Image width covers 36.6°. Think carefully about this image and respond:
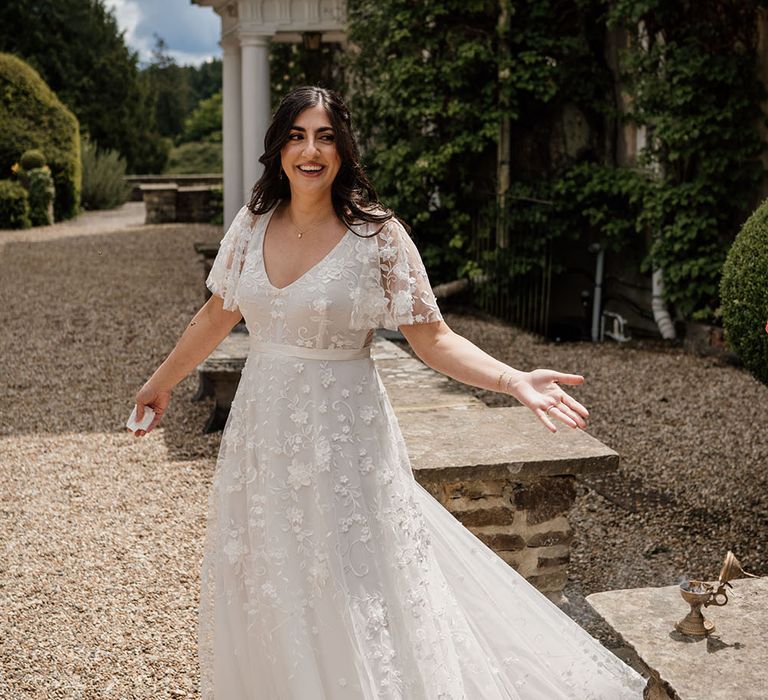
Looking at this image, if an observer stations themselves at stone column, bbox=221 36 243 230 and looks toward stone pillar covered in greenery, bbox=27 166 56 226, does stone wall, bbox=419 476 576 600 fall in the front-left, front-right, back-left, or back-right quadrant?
back-left

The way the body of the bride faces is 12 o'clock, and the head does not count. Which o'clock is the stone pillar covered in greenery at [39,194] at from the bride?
The stone pillar covered in greenery is roughly at 4 o'clock from the bride.

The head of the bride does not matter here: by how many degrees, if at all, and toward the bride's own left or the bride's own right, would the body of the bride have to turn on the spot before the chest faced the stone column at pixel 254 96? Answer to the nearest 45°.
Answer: approximately 135° to the bride's own right

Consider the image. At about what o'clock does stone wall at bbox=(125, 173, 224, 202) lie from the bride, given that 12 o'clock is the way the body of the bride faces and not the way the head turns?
The stone wall is roughly at 4 o'clock from the bride.

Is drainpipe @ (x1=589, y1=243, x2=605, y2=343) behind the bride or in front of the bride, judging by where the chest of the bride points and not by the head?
behind

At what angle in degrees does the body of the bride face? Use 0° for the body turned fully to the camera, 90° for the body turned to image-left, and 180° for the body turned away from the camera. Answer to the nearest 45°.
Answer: approximately 45°

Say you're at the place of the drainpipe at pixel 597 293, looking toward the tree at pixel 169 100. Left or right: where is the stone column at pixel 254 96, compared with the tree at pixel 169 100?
left

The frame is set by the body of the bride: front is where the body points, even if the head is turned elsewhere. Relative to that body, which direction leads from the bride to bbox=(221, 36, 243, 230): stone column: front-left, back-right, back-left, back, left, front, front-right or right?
back-right
